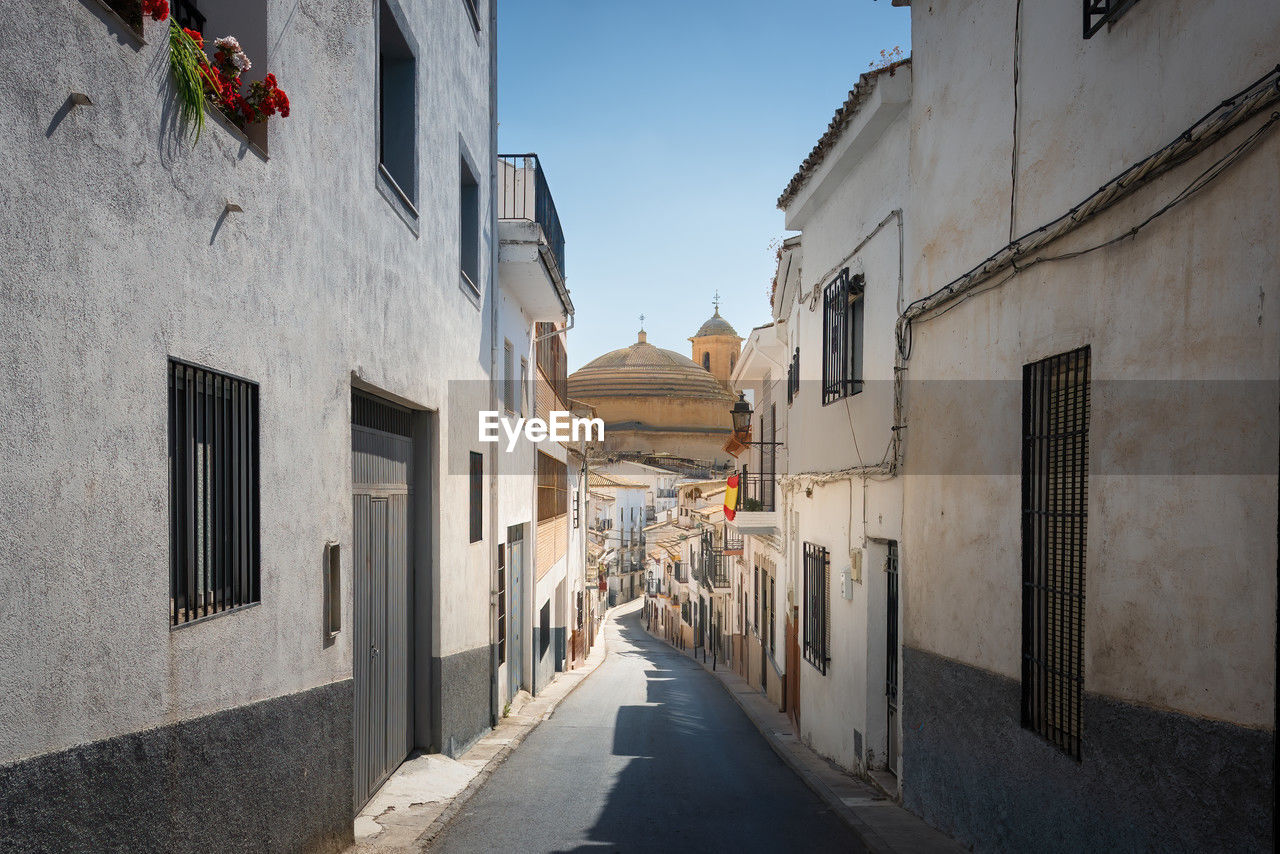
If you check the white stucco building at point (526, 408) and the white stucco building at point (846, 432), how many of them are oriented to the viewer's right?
1

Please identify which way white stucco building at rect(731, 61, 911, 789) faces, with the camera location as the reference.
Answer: facing to the left of the viewer

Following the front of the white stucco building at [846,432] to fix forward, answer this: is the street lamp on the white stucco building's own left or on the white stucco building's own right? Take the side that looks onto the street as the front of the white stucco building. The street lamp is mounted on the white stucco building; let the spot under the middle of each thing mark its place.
on the white stucco building's own right

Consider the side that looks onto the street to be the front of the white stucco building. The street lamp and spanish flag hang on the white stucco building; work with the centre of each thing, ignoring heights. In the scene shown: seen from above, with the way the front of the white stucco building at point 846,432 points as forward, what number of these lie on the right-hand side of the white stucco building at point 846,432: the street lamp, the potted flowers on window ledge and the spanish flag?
2

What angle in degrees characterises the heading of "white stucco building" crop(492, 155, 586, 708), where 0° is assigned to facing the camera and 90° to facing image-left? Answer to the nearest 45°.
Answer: approximately 270°

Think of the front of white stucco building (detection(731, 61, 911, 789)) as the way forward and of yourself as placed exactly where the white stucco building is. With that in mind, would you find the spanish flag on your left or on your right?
on your right

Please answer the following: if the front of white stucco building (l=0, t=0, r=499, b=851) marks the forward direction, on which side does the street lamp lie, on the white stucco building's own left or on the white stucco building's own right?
on the white stucco building's own left

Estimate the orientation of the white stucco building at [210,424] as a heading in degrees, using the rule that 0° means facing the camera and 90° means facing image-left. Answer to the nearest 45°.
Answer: approximately 315°

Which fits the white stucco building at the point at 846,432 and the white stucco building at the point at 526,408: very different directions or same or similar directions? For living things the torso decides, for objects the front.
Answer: very different directions

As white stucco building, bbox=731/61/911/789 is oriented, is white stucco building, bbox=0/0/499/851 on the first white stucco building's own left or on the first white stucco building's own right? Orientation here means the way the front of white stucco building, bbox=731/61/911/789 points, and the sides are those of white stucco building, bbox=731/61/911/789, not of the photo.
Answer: on the first white stucco building's own left

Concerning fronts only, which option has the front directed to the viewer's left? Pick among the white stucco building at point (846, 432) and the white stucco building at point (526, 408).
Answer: the white stucco building at point (846, 432)

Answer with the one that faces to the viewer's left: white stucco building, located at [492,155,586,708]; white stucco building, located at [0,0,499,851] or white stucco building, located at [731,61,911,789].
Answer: white stucco building, located at [731,61,911,789]
